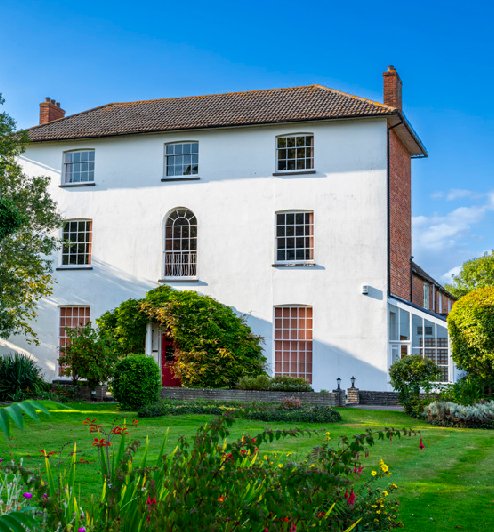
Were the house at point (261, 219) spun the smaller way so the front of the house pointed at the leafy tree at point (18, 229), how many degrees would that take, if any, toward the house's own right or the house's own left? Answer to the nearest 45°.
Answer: approximately 45° to the house's own right

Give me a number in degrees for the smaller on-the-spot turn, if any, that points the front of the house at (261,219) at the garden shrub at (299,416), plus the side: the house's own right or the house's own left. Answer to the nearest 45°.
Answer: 0° — it already faces it

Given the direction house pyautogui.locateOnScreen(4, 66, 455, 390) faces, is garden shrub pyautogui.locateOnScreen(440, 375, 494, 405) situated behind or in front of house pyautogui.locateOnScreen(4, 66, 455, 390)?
in front

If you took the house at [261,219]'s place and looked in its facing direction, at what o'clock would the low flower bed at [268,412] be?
The low flower bed is roughly at 12 o'clock from the house.

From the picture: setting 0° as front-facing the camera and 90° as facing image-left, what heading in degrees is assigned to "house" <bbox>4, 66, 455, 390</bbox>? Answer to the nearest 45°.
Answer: approximately 0°
